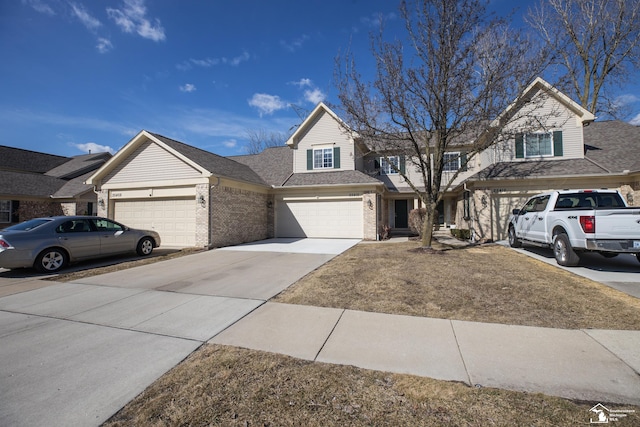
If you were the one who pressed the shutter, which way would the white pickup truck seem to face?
facing away from the viewer and to the left of the viewer

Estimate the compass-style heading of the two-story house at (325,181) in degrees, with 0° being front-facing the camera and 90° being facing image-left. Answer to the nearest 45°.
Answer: approximately 0°

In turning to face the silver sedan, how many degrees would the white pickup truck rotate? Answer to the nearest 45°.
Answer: approximately 90° to its left

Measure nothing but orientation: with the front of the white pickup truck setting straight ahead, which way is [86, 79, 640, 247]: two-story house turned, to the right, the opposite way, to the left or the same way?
the opposite way

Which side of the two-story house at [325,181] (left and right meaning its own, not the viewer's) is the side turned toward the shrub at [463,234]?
left

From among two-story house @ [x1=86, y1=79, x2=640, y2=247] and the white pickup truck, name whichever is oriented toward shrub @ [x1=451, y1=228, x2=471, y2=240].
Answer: the white pickup truck
